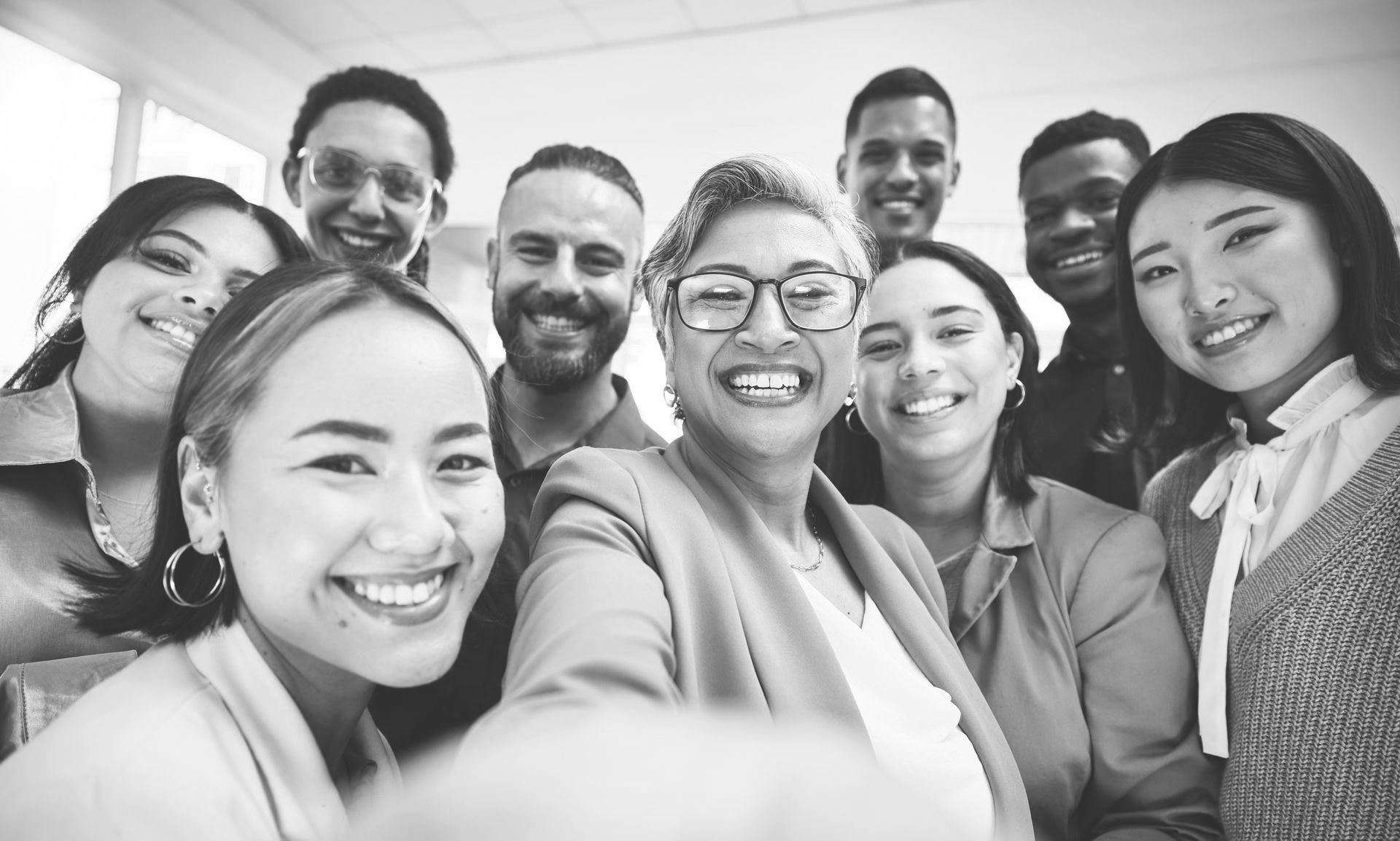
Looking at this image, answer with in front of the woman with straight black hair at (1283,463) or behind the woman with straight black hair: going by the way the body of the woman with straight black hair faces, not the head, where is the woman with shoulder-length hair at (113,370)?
in front

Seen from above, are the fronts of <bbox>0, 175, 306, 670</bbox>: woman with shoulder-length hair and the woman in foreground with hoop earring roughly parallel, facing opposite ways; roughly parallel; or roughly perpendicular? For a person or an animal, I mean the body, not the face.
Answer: roughly parallel

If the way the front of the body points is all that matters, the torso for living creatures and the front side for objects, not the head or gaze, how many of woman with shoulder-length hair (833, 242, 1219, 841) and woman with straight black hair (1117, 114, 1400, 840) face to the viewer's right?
0

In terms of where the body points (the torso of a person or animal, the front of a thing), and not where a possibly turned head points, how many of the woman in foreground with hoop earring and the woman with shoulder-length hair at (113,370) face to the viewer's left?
0

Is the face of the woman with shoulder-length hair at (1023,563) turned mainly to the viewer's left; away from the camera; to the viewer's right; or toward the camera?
toward the camera

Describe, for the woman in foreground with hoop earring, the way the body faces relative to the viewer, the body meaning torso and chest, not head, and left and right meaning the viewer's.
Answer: facing the viewer and to the right of the viewer

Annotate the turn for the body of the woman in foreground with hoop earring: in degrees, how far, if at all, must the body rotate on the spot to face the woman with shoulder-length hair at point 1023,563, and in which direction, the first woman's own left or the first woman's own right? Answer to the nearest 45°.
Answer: approximately 45° to the first woman's own left

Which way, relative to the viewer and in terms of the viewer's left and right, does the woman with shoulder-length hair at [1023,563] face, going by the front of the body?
facing the viewer and to the left of the viewer
